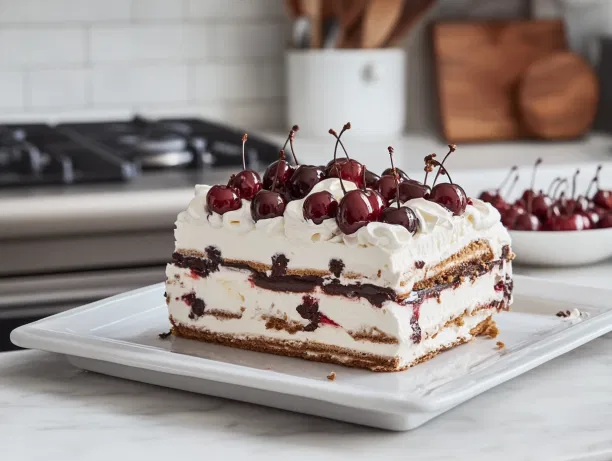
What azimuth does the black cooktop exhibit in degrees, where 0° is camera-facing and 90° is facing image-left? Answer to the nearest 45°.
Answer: approximately 0°

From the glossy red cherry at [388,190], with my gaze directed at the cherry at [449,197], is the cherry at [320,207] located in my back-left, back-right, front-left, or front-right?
back-right

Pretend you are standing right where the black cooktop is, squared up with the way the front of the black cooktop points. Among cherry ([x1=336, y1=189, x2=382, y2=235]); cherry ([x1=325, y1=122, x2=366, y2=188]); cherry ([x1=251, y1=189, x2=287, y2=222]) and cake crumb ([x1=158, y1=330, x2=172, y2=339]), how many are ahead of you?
4

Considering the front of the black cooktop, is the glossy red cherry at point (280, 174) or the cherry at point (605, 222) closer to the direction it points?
the glossy red cherry

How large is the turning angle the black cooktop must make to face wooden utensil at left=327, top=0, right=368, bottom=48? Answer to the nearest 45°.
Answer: approximately 135° to its left

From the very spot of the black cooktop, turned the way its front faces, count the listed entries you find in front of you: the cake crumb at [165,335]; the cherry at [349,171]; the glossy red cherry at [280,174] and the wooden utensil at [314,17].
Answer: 3

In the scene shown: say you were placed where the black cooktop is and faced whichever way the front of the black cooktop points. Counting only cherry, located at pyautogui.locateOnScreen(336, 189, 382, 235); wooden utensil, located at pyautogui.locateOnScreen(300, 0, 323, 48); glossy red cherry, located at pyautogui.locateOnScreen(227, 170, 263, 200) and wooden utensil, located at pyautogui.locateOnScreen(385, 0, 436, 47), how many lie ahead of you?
2

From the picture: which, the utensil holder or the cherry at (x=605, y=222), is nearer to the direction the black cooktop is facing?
the cherry

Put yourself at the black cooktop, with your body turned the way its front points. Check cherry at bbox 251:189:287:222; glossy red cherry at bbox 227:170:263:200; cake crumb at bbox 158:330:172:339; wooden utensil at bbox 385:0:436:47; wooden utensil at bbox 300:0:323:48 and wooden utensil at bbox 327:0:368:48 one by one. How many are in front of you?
3

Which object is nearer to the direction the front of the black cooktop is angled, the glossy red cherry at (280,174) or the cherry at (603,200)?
the glossy red cherry

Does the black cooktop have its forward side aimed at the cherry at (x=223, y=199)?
yes
